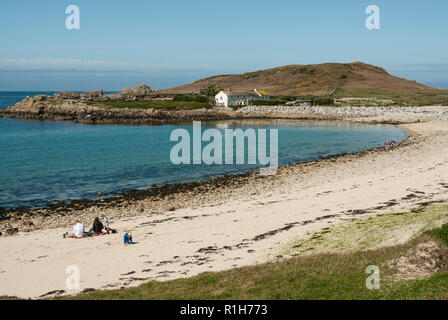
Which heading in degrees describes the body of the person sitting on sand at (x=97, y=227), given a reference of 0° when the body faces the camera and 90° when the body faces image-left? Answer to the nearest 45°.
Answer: approximately 180°

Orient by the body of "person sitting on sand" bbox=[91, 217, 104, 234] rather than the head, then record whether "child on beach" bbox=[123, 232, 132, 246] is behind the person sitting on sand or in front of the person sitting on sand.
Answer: behind
